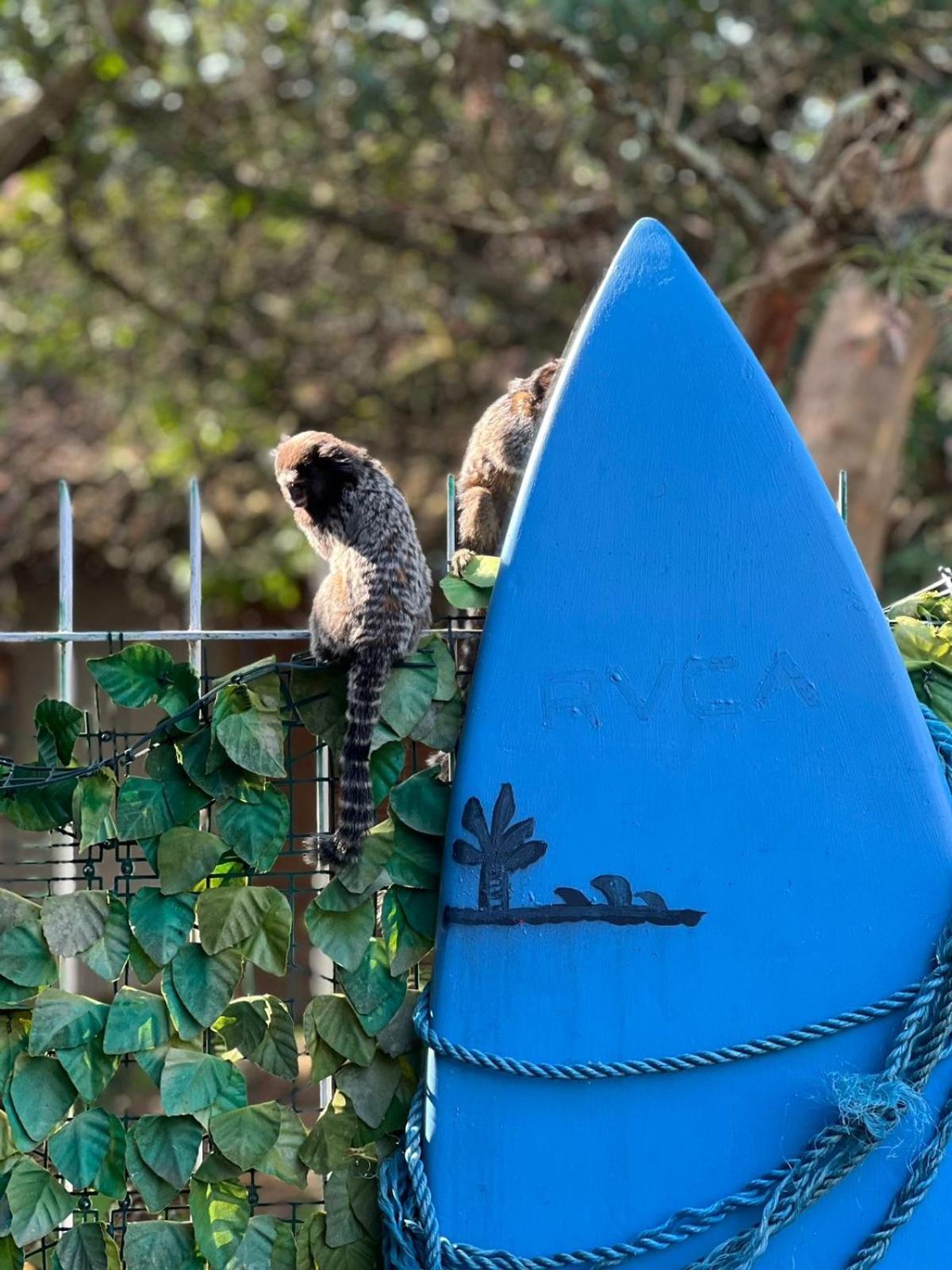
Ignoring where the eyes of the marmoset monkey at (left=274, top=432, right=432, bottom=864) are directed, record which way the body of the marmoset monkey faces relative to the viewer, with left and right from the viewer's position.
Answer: facing away from the viewer and to the left of the viewer

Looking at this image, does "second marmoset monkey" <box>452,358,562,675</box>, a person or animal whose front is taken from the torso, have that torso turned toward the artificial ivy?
no

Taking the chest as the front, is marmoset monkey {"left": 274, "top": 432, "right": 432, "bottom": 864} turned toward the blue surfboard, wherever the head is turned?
no

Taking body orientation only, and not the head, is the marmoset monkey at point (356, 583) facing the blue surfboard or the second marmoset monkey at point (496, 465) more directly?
the second marmoset monkey

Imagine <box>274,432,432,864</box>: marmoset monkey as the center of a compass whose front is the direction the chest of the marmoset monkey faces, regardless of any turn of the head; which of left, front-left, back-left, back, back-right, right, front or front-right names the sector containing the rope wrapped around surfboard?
back

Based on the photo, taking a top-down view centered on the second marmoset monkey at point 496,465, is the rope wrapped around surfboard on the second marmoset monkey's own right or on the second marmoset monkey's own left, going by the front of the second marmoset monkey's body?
on the second marmoset monkey's own right
